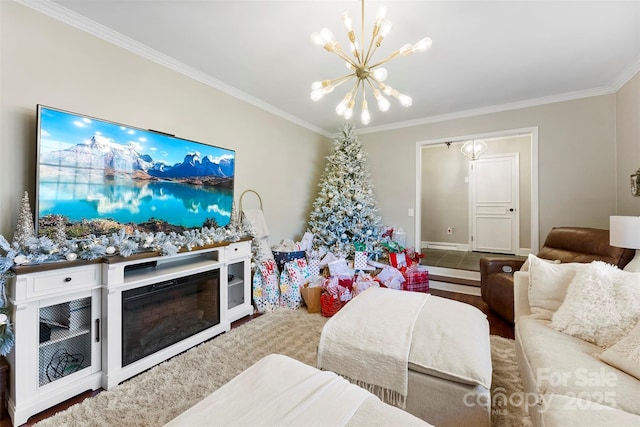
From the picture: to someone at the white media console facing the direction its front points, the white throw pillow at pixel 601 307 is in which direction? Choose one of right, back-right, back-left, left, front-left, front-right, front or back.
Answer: front

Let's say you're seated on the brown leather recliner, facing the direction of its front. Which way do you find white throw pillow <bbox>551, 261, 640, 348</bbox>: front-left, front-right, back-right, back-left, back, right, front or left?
front-left

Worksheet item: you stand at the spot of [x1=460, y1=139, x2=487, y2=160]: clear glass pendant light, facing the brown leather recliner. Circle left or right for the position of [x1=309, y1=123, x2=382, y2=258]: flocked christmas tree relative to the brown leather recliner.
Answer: right

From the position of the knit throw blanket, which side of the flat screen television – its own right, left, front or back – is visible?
front

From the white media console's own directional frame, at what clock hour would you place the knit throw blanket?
The knit throw blanket is roughly at 12 o'clock from the white media console.

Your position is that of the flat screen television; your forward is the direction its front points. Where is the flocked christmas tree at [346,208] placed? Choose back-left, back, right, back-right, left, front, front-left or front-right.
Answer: front-left

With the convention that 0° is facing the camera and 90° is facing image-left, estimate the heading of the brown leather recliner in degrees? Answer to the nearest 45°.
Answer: approximately 45°

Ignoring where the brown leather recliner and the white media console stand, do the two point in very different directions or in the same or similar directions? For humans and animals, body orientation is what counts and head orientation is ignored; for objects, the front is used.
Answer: very different directions

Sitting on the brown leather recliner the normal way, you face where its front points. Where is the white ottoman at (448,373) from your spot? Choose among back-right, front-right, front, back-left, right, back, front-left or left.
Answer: front-left

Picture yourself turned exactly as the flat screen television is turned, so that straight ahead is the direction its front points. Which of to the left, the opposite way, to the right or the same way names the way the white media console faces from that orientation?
the same way

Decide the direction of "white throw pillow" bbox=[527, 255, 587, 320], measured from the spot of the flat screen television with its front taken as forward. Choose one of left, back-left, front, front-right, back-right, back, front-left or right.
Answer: front

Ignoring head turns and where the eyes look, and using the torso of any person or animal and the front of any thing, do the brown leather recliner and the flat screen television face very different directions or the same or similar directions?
very different directions

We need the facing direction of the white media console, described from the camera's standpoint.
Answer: facing the viewer and to the right of the viewer

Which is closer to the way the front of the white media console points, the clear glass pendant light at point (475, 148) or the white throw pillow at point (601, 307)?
the white throw pillow
